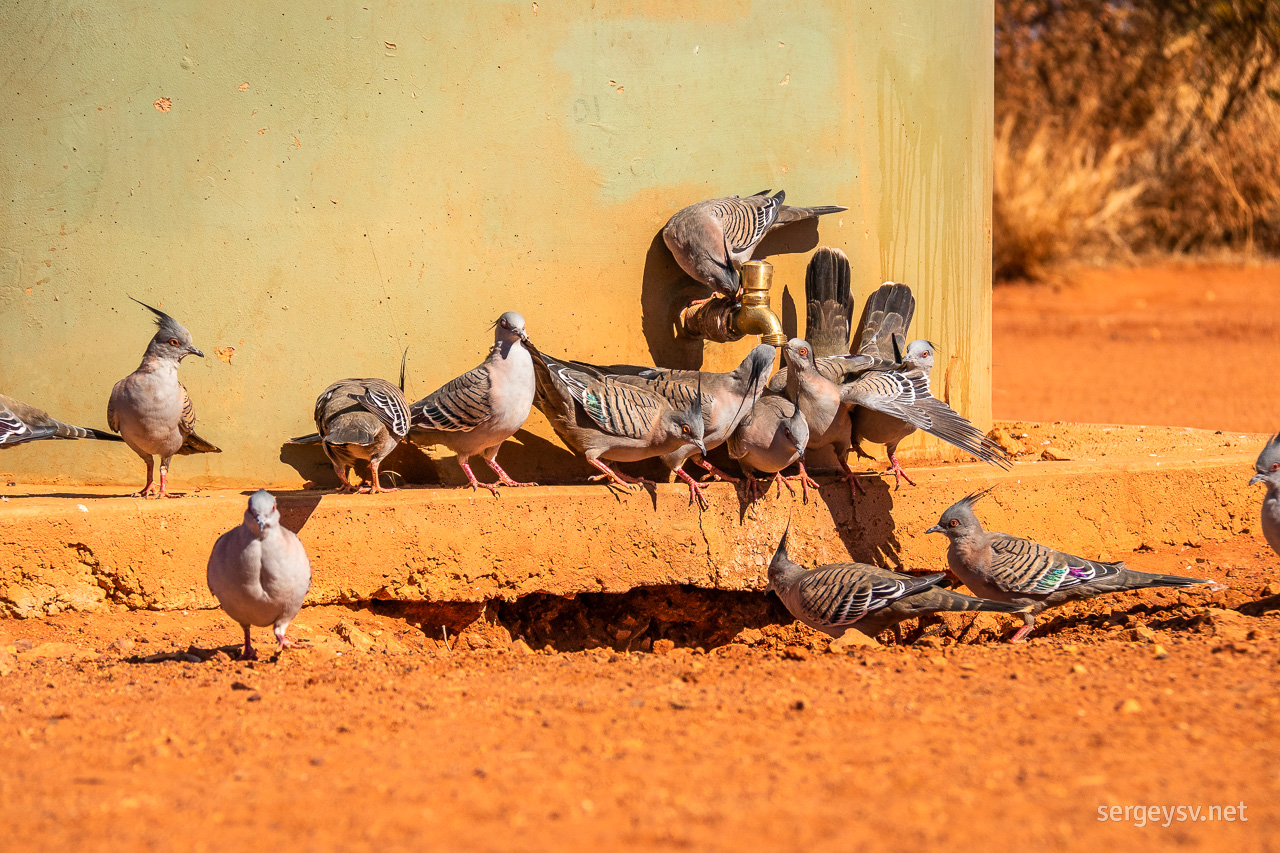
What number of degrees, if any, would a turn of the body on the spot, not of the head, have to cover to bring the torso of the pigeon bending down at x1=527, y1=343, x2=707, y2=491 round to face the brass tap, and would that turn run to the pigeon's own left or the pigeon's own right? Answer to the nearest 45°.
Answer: approximately 45° to the pigeon's own left

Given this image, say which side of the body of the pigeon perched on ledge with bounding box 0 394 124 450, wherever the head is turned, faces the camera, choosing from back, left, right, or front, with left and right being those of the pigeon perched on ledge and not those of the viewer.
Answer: left

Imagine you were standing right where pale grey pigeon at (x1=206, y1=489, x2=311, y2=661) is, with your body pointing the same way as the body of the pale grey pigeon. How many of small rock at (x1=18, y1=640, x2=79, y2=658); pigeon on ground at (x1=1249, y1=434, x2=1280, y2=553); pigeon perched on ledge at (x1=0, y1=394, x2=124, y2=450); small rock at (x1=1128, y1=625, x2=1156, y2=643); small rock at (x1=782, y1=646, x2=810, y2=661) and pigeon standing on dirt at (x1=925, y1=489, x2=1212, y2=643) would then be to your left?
4

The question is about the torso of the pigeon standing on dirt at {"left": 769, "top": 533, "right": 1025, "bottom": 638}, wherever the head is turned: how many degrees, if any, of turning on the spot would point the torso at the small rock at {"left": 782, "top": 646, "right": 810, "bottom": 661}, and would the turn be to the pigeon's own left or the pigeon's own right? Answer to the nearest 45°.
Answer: approximately 90° to the pigeon's own left

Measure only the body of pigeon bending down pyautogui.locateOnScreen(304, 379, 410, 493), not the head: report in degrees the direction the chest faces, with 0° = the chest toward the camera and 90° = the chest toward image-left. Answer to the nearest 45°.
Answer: approximately 225°

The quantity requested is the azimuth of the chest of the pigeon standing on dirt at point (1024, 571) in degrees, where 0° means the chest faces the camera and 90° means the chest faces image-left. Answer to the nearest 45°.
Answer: approximately 90°

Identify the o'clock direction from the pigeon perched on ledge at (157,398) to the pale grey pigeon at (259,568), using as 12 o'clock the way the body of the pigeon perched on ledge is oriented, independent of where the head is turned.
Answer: The pale grey pigeon is roughly at 10 o'clock from the pigeon perched on ledge.

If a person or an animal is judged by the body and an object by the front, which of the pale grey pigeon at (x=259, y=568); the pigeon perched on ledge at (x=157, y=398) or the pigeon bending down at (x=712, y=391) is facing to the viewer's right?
the pigeon bending down

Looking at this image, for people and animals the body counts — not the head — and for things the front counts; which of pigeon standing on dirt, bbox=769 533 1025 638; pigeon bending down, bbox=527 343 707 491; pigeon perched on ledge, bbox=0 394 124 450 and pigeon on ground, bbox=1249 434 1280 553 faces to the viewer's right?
the pigeon bending down

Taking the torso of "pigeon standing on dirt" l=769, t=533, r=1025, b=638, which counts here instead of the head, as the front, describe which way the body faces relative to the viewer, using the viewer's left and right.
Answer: facing to the left of the viewer

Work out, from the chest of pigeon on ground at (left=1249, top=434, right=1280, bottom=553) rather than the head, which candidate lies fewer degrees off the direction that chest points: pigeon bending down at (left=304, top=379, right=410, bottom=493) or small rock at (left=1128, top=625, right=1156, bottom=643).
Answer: the pigeon bending down

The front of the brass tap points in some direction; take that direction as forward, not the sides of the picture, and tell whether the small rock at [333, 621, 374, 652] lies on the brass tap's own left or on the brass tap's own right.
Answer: on the brass tap's own right
